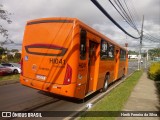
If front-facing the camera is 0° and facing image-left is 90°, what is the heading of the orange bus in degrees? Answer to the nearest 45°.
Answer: approximately 225°

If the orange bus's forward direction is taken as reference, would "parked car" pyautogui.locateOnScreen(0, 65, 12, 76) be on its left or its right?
on its left
